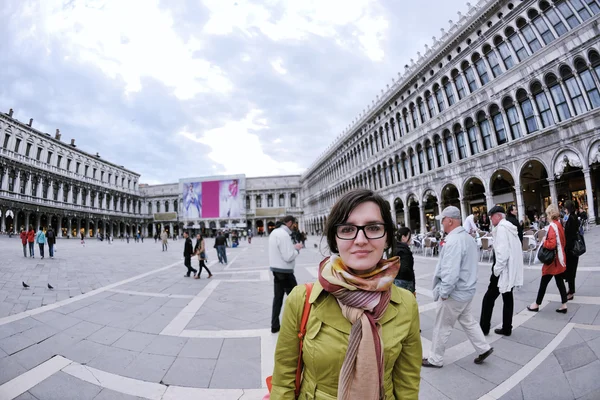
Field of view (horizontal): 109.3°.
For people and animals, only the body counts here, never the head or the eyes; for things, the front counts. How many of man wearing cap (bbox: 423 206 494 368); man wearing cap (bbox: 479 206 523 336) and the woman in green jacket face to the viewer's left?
2

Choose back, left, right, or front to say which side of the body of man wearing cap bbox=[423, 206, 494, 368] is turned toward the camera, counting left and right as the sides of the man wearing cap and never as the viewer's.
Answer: left

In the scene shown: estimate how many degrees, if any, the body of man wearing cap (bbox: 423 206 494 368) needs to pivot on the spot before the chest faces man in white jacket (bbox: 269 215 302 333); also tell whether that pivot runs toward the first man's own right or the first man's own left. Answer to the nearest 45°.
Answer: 0° — they already face them

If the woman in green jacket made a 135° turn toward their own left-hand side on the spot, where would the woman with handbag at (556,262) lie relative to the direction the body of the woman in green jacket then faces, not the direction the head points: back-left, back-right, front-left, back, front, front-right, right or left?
front

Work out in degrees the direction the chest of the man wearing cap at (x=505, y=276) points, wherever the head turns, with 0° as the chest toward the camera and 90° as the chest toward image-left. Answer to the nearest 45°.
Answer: approximately 90°

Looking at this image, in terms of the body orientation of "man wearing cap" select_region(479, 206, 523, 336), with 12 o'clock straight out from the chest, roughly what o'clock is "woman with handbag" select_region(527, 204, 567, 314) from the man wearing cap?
The woman with handbag is roughly at 4 o'clock from the man wearing cap.

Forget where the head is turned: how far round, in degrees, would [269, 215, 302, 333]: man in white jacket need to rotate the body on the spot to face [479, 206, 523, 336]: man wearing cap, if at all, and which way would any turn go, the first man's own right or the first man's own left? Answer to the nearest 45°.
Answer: approximately 45° to the first man's own right
